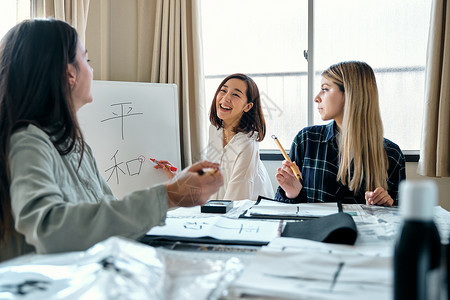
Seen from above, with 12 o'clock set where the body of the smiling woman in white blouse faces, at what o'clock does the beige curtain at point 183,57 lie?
The beige curtain is roughly at 4 o'clock from the smiling woman in white blouse.

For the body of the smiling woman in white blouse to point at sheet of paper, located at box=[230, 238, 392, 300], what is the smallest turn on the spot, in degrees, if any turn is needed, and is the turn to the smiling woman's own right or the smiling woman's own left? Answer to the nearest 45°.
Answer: approximately 45° to the smiling woman's own left

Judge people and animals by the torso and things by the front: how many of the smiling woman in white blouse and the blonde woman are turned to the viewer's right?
0

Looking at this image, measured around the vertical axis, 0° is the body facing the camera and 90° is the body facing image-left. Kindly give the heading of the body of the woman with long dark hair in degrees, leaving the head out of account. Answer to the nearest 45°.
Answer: approximately 270°

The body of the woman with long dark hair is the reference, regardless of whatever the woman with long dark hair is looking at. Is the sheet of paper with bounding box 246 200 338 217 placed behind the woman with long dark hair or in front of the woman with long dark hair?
in front

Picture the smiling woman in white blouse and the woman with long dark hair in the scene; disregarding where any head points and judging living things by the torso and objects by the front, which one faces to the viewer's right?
the woman with long dark hair

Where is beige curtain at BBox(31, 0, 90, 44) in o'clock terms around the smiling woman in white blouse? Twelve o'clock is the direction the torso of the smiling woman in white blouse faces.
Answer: The beige curtain is roughly at 3 o'clock from the smiling woman in white blouse.

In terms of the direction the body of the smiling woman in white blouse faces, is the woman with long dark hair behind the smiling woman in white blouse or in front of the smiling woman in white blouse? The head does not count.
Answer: in front

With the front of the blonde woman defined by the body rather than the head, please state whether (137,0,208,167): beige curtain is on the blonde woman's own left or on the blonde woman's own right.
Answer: on the blonde woman's own right

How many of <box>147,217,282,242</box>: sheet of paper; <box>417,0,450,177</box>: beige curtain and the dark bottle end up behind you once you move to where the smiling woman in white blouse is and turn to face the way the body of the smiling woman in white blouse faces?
1

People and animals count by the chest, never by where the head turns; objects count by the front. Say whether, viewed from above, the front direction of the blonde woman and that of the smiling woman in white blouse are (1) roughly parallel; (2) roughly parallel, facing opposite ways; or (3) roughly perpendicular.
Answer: roughly parallel

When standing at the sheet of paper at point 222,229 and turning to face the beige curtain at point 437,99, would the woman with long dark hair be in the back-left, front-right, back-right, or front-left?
back-left

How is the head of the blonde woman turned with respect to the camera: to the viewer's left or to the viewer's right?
to the viewer's left

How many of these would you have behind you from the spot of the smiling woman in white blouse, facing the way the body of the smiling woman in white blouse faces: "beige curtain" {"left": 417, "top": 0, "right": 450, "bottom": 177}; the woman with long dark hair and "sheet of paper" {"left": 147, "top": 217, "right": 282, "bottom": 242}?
1

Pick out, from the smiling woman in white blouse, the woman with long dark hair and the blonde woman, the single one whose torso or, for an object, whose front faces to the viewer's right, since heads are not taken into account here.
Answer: the woman with long dark hair

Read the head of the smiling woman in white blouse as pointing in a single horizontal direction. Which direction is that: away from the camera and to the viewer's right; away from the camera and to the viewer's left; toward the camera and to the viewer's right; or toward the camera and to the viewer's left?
toward the camera and to the viewer's left

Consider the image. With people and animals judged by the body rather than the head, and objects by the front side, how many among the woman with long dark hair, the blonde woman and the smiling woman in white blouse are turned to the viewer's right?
1
